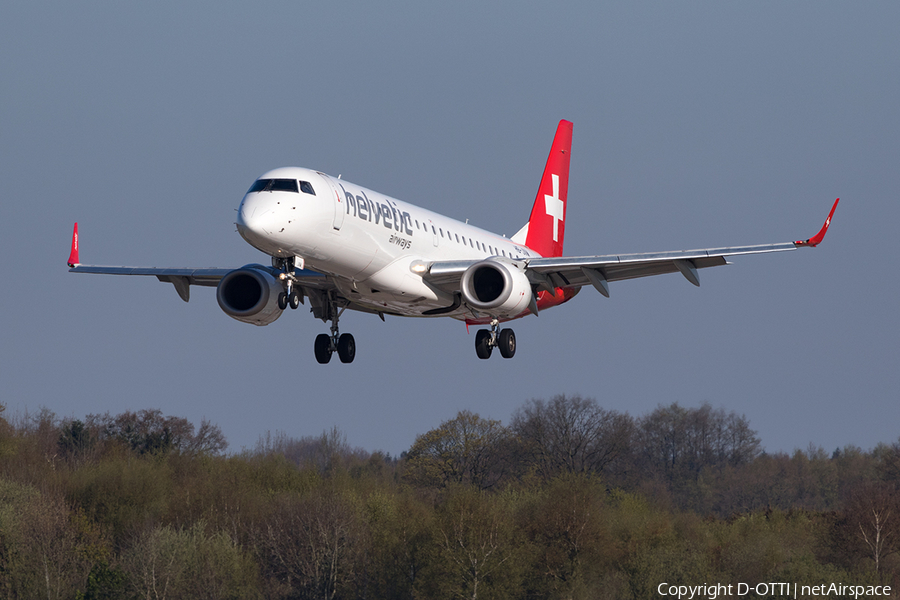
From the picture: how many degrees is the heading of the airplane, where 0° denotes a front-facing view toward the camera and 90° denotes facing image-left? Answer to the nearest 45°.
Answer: approximately 45°
